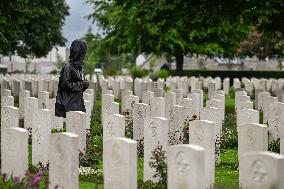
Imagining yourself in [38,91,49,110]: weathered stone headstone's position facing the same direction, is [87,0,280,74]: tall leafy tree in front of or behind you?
behind

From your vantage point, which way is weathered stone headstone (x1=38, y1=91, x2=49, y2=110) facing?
toward the camera

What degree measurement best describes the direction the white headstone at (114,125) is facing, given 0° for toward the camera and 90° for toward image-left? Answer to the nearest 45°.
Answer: approximately 0°

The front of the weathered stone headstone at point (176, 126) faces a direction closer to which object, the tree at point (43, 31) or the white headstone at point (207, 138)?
the white headstone

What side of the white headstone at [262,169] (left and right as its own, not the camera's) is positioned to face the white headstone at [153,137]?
right

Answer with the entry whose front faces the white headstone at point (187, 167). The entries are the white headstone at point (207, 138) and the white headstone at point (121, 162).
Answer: the white headstone at point (207, 138)

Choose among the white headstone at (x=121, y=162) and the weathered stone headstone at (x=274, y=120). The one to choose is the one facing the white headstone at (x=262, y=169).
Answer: the weathered stone headstone

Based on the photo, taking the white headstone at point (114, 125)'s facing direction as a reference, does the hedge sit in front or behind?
behind

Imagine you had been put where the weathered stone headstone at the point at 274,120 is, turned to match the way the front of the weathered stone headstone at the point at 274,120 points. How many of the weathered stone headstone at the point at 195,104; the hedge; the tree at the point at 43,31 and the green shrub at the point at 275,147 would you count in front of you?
1

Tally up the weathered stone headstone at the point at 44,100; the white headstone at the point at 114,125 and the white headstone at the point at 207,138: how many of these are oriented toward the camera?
3

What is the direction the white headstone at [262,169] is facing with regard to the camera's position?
facing the viewer and to the left of the viewer
